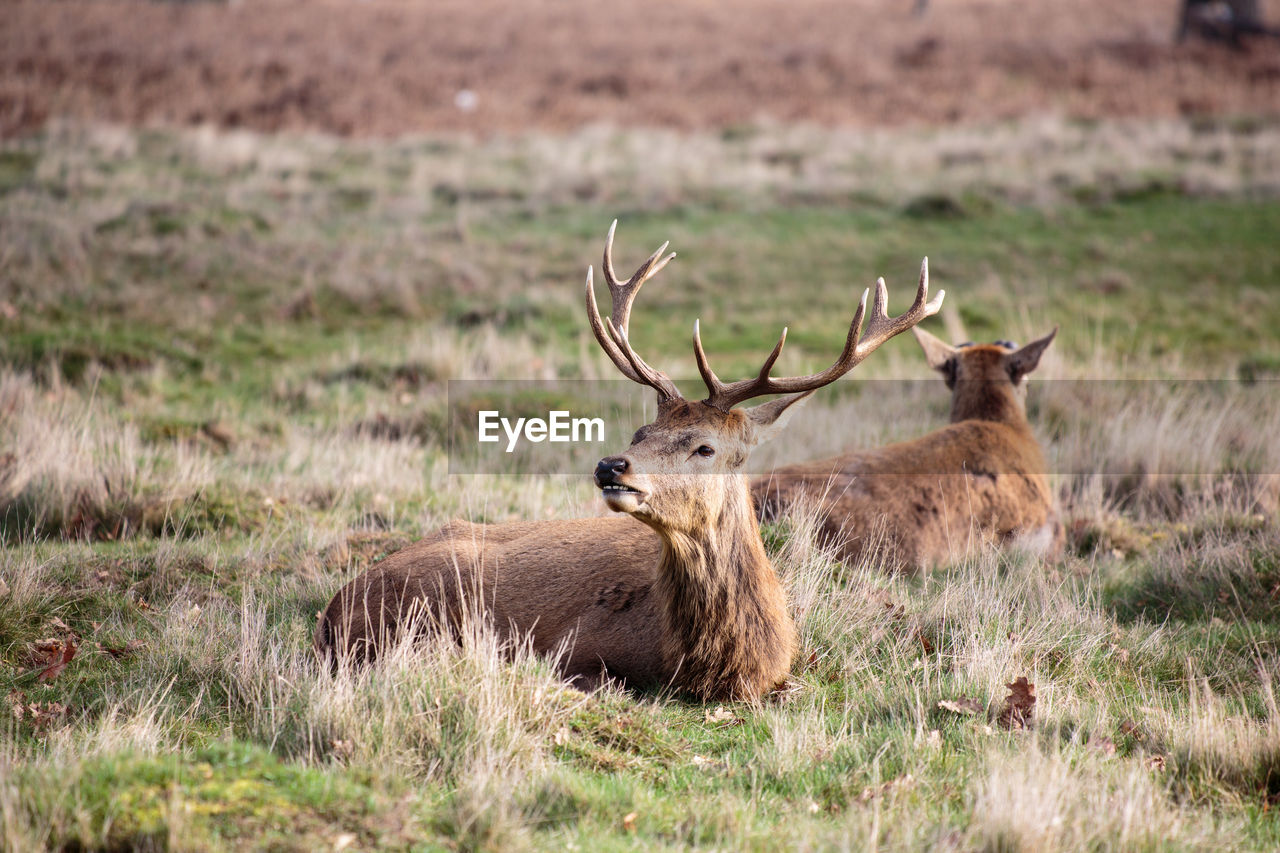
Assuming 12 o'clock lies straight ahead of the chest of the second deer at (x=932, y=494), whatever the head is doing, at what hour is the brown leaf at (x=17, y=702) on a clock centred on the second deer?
The brown leaf is roughly at 6 o'clock from the second deer.

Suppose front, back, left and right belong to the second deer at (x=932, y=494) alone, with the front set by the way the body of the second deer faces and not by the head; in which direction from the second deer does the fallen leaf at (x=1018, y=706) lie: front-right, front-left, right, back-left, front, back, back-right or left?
back-right

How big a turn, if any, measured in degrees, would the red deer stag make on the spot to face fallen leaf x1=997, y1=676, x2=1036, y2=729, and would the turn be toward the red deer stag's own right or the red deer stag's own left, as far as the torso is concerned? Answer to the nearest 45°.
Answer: approximately 45° to the red deer stag's own left

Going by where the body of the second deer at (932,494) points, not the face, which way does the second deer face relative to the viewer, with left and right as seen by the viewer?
facing away from the viewer and to the right of the viewer

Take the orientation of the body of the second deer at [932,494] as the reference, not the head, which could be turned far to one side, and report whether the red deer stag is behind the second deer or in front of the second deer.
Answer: behind

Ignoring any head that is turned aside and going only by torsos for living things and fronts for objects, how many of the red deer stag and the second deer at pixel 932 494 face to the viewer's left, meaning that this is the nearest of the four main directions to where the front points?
0

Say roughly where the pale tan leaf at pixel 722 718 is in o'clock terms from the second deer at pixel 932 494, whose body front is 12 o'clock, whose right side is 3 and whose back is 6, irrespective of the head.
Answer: The pale tan leaf is roughly at 5 o'clock from the second deer.

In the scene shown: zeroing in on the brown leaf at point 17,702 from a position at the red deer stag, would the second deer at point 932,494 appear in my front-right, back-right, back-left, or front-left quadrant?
back-right

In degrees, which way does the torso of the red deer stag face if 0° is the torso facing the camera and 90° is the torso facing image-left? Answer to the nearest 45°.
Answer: approximately 315°
